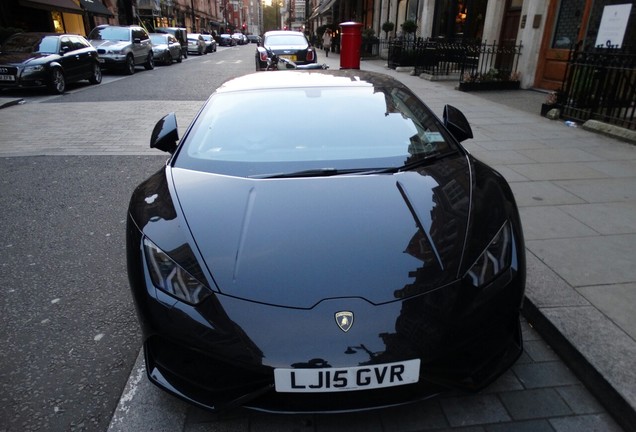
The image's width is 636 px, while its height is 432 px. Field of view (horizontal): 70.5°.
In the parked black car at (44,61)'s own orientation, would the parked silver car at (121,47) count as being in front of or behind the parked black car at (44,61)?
behind

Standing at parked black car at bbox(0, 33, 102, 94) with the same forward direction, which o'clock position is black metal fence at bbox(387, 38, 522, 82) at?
The black metal fence is roughly at 8 o'clock from the parked black car.

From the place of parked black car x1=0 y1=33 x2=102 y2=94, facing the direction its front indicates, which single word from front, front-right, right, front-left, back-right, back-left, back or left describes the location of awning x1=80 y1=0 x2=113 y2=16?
back-right

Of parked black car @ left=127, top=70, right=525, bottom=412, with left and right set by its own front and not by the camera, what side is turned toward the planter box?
back

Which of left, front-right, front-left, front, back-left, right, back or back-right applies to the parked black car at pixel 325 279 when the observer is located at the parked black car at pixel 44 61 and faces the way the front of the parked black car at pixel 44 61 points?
front-left

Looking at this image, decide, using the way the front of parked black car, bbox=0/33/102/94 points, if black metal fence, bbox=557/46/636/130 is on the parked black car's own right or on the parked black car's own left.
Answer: on the parked black car's own left

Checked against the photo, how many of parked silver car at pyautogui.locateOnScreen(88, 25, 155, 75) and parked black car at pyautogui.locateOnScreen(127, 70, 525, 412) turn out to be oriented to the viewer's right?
0

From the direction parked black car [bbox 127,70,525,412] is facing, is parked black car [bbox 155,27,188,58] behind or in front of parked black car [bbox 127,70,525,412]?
behind

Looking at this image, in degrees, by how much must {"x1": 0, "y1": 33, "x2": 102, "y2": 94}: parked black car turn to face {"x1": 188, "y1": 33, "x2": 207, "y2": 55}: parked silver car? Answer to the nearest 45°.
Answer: approximately 180°

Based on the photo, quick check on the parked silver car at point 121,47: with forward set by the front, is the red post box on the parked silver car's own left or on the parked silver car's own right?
on the parked silver car's own left

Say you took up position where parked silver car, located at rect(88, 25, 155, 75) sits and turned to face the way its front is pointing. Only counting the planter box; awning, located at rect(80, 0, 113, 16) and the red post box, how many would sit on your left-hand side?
2

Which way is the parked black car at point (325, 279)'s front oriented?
toward the camera

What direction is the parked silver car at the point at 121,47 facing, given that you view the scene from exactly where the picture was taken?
facing the viewer and to the left of the viewer
